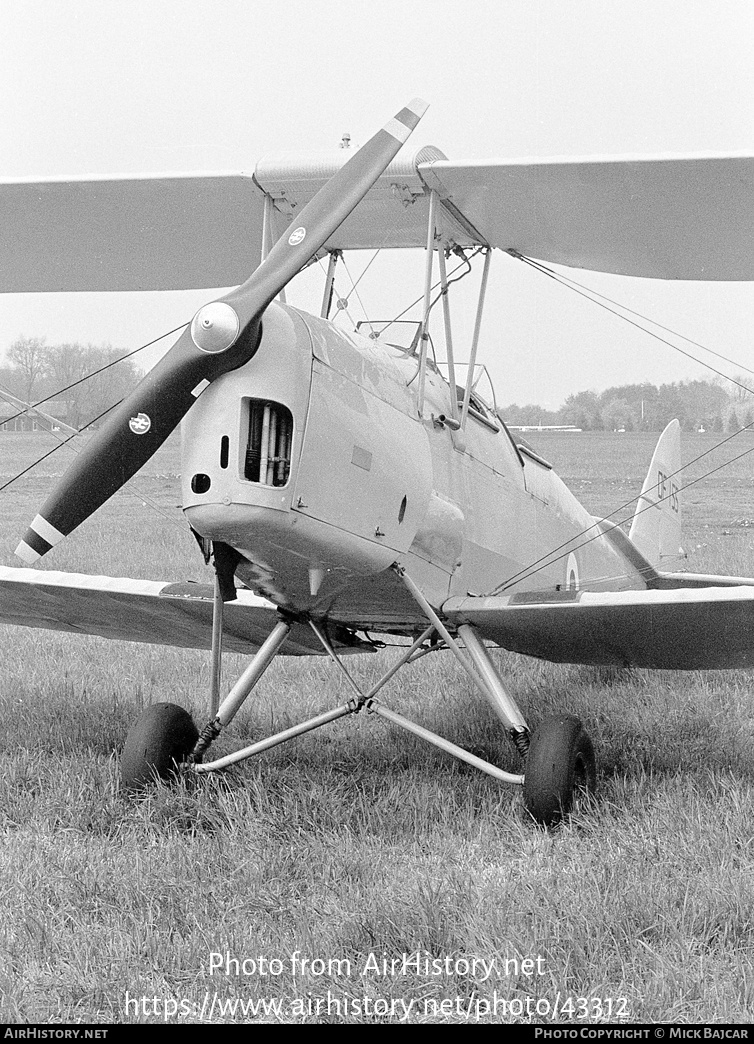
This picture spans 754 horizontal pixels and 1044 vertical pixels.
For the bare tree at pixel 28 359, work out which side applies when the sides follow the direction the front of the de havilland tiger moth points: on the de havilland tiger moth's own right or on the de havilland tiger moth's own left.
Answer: on the de havilland tiger moth's own right

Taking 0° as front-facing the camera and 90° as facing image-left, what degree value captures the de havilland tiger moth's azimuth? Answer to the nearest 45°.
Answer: approximately 45°
